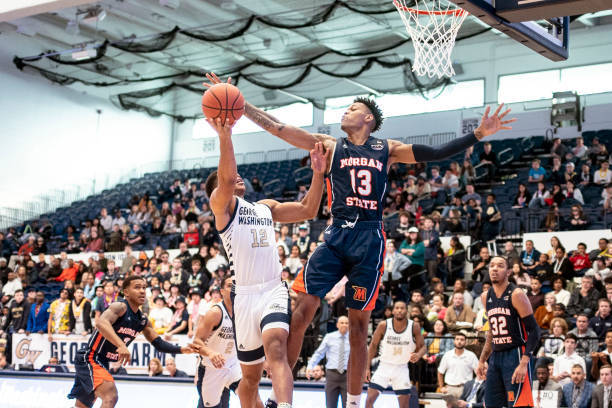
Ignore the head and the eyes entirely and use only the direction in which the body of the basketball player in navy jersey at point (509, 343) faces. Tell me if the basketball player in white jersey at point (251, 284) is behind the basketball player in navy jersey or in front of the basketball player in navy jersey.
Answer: in front

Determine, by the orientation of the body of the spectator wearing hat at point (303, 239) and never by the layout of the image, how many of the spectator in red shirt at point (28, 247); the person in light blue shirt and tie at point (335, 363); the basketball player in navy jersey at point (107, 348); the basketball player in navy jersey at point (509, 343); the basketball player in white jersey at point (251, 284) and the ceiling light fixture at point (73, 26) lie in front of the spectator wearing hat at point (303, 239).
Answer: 4

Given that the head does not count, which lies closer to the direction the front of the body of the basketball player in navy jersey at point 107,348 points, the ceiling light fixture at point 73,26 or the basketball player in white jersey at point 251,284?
the basketball player in white jersey

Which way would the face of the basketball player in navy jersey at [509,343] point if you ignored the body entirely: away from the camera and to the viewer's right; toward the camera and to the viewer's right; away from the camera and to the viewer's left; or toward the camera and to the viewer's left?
toward the camera and to the viewer's left

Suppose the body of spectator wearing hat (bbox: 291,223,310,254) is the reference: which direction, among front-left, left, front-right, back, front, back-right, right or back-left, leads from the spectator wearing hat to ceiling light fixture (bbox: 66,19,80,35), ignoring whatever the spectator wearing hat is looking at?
back-right

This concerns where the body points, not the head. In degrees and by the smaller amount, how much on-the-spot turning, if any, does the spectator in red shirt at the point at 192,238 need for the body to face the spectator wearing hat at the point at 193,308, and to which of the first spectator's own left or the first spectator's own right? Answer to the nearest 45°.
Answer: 0° — they already face them

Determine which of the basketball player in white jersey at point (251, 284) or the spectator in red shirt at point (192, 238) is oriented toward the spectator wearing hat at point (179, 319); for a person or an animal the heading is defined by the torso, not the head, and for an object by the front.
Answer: the spectator in red shirt

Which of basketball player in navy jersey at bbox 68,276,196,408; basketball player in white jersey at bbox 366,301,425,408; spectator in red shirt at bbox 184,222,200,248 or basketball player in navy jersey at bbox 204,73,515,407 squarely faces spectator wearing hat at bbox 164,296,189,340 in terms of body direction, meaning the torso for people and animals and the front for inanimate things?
the spectator in red shirt
